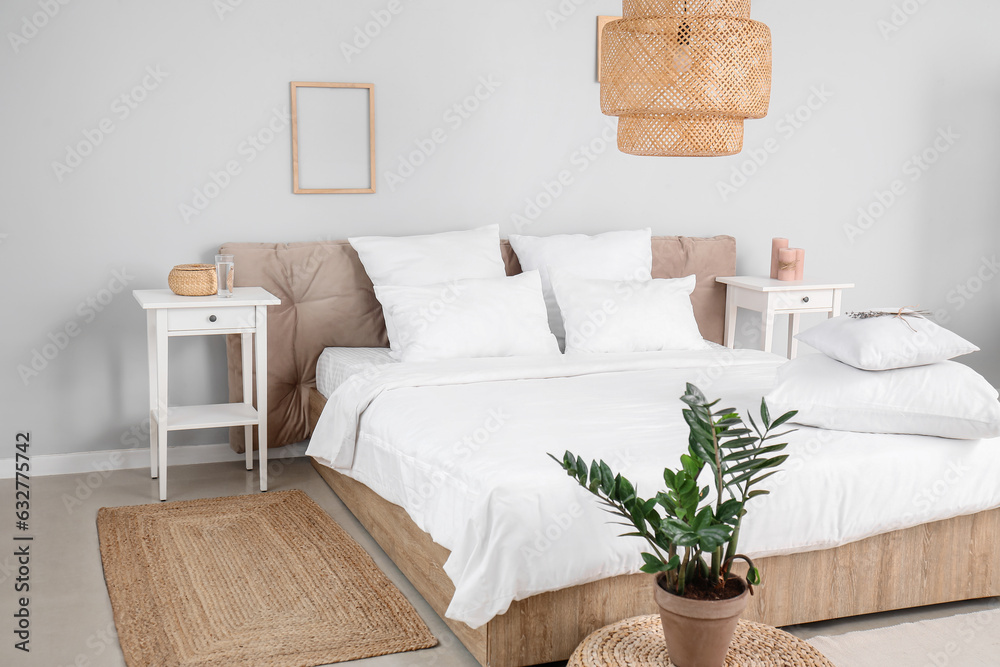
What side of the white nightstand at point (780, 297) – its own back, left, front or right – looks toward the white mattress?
right

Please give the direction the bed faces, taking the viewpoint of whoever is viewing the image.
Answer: facing the viewer and to the right of the viewer

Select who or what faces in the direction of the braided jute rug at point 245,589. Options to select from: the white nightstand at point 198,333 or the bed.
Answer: the white nightstand

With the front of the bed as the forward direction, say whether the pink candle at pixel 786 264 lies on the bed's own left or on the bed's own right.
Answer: on the bed's own left

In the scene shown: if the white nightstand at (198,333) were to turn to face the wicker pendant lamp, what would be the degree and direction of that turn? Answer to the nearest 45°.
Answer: approximately 45° to its left

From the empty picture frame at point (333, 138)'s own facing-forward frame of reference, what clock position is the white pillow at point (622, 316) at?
The white pillow is roughly at 10 o'clock from the empty picture frame.

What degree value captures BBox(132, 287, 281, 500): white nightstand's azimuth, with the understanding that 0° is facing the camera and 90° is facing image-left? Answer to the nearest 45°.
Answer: approximately 0°

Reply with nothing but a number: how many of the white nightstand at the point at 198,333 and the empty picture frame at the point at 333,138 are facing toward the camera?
2

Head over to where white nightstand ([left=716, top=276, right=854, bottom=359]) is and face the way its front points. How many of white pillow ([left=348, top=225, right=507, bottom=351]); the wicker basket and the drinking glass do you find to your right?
3

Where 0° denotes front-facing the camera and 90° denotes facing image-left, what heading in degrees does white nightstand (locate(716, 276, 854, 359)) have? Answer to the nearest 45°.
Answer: approximately 315°
